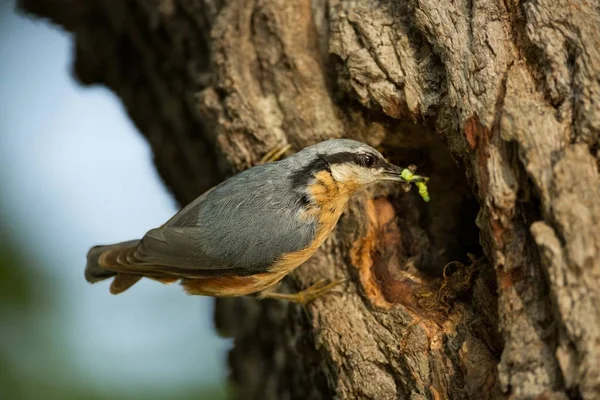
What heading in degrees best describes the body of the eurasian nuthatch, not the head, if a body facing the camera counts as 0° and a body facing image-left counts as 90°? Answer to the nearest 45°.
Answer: approximately 270°
